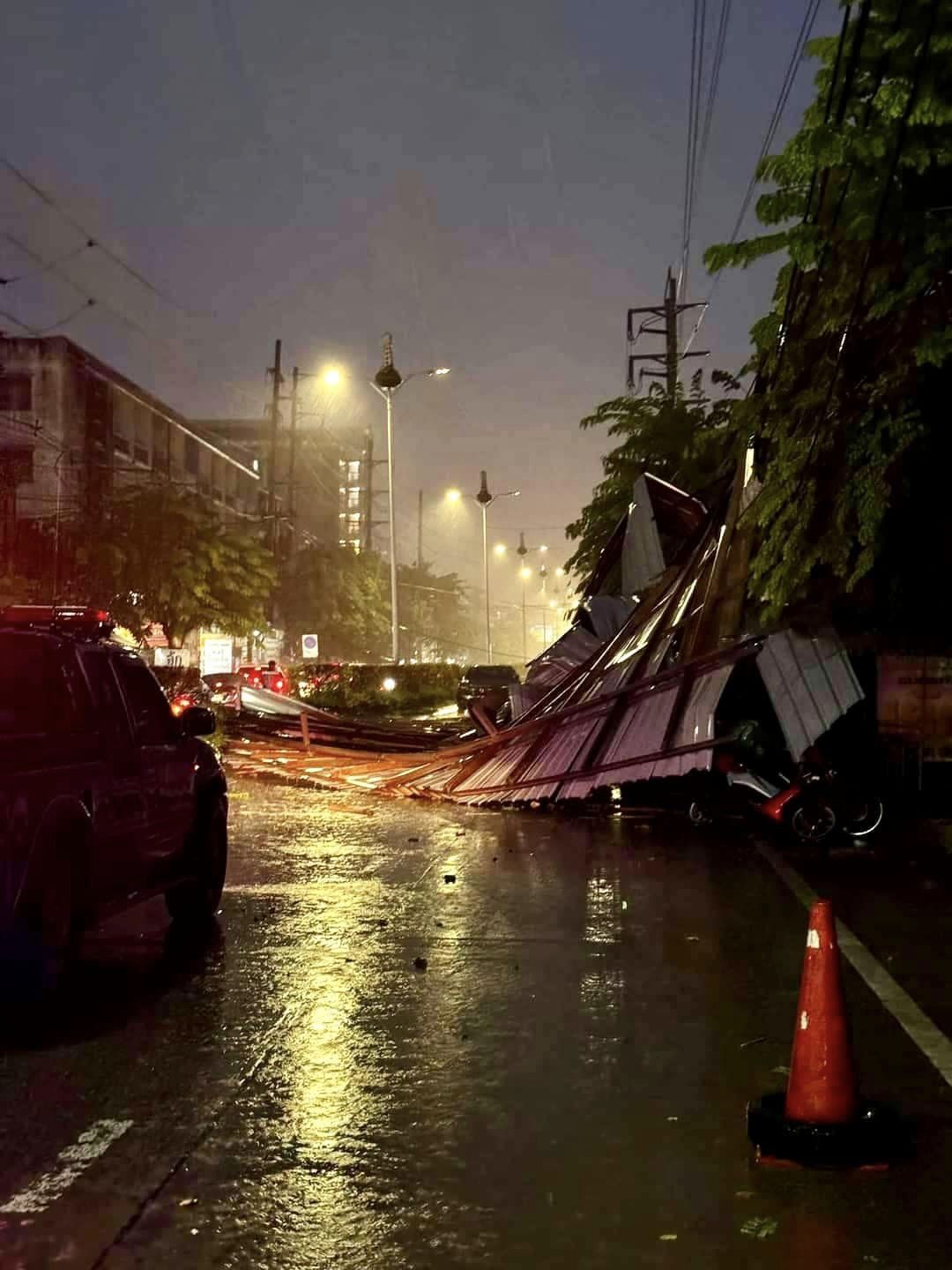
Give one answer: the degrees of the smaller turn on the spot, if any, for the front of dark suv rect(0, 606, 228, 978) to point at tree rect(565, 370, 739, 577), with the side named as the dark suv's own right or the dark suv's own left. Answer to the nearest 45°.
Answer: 0° — it already faces it

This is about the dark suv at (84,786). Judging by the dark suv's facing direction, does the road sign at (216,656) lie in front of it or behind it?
in front

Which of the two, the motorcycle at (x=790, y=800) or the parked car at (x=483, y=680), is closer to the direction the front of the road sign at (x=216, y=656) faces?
the motorcycle

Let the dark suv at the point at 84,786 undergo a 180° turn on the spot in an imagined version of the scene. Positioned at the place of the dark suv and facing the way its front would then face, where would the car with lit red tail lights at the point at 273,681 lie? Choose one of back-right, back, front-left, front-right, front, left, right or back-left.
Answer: back-right

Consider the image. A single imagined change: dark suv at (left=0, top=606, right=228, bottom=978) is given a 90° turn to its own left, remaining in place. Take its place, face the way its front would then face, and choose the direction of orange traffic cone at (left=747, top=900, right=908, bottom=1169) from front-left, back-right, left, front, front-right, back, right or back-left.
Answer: back

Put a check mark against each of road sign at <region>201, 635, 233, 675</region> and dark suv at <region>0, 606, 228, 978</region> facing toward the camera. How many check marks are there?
1

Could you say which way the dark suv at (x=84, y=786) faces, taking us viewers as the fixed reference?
facing away from the viewer and to the right of the viewer

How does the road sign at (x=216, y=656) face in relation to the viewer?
toward the camera

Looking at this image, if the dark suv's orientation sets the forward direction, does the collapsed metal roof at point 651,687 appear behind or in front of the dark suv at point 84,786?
in front

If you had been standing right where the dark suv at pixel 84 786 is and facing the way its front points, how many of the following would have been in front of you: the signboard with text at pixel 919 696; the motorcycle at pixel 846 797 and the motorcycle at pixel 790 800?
3

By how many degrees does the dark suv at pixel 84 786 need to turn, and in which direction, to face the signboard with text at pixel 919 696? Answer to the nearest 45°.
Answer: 0° — it already faces it

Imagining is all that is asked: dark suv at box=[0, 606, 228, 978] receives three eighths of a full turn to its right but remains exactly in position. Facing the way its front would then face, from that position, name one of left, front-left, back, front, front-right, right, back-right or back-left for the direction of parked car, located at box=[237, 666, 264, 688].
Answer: back
